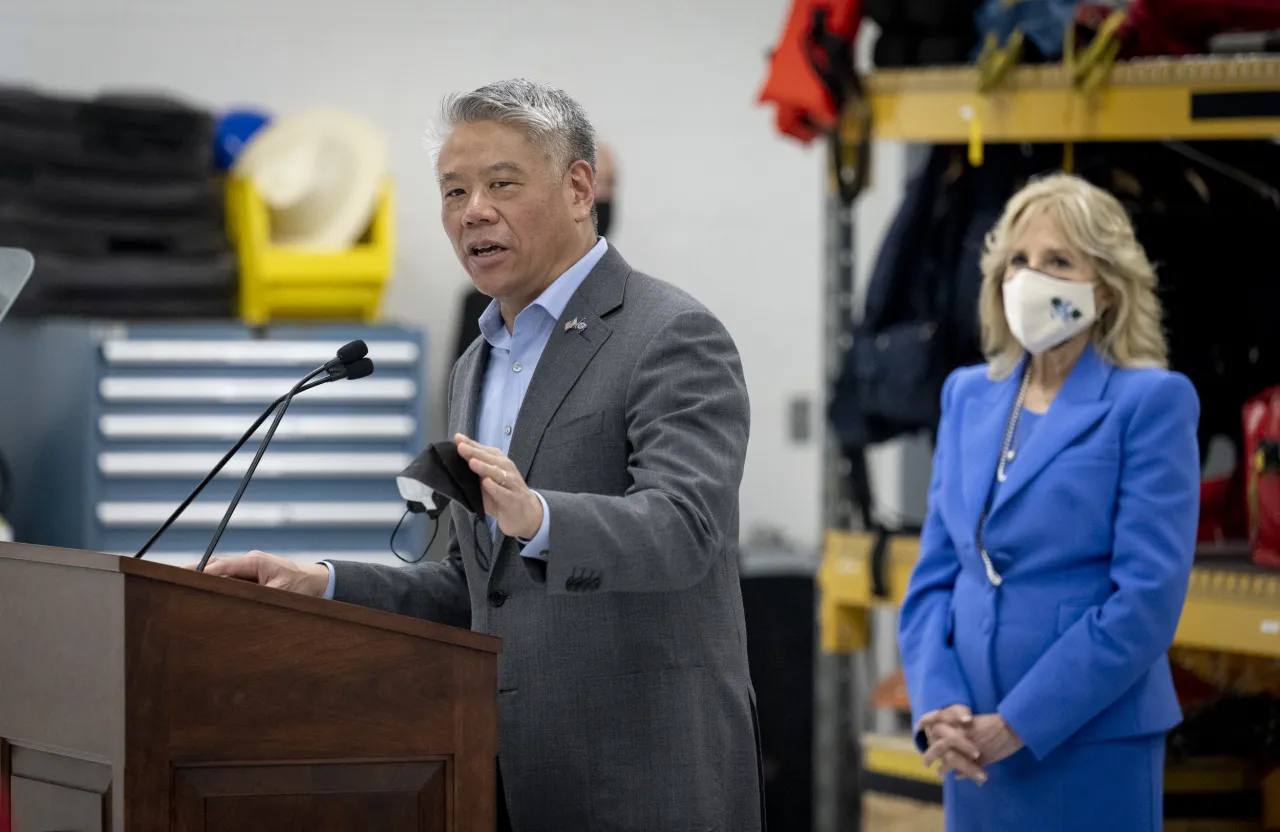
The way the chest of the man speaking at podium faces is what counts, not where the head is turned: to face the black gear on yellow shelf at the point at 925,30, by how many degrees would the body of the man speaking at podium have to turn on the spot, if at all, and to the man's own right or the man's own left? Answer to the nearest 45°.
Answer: approximately 180°

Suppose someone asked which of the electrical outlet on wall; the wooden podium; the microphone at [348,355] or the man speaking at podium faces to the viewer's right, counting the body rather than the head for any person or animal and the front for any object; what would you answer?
the microphone

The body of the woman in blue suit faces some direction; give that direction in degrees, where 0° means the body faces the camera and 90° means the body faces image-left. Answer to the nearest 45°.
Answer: approximately 45°

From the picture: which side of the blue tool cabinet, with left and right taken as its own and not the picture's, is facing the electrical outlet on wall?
left

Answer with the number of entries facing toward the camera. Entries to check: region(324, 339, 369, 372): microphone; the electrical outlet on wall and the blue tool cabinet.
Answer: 2

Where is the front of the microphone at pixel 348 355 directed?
to the viewer's right

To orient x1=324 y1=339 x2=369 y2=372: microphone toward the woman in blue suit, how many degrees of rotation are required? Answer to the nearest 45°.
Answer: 0° — it already faces them

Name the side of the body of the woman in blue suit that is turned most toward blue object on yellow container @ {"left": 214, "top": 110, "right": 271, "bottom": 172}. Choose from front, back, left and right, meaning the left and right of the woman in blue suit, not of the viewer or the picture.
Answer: right

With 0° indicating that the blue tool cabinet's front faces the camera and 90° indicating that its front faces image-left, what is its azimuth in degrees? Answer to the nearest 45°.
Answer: approximately 0°

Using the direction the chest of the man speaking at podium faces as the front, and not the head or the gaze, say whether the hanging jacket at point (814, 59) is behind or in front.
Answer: behind

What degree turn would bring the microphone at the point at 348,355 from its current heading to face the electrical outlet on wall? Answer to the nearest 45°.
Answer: approximately 45° to its left
